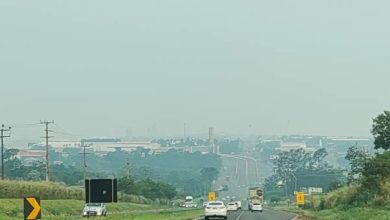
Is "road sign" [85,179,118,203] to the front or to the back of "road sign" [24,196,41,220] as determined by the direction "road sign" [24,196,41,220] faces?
to the back

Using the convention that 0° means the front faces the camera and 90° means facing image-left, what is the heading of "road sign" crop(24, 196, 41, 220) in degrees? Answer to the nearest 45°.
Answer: approximately 0°
